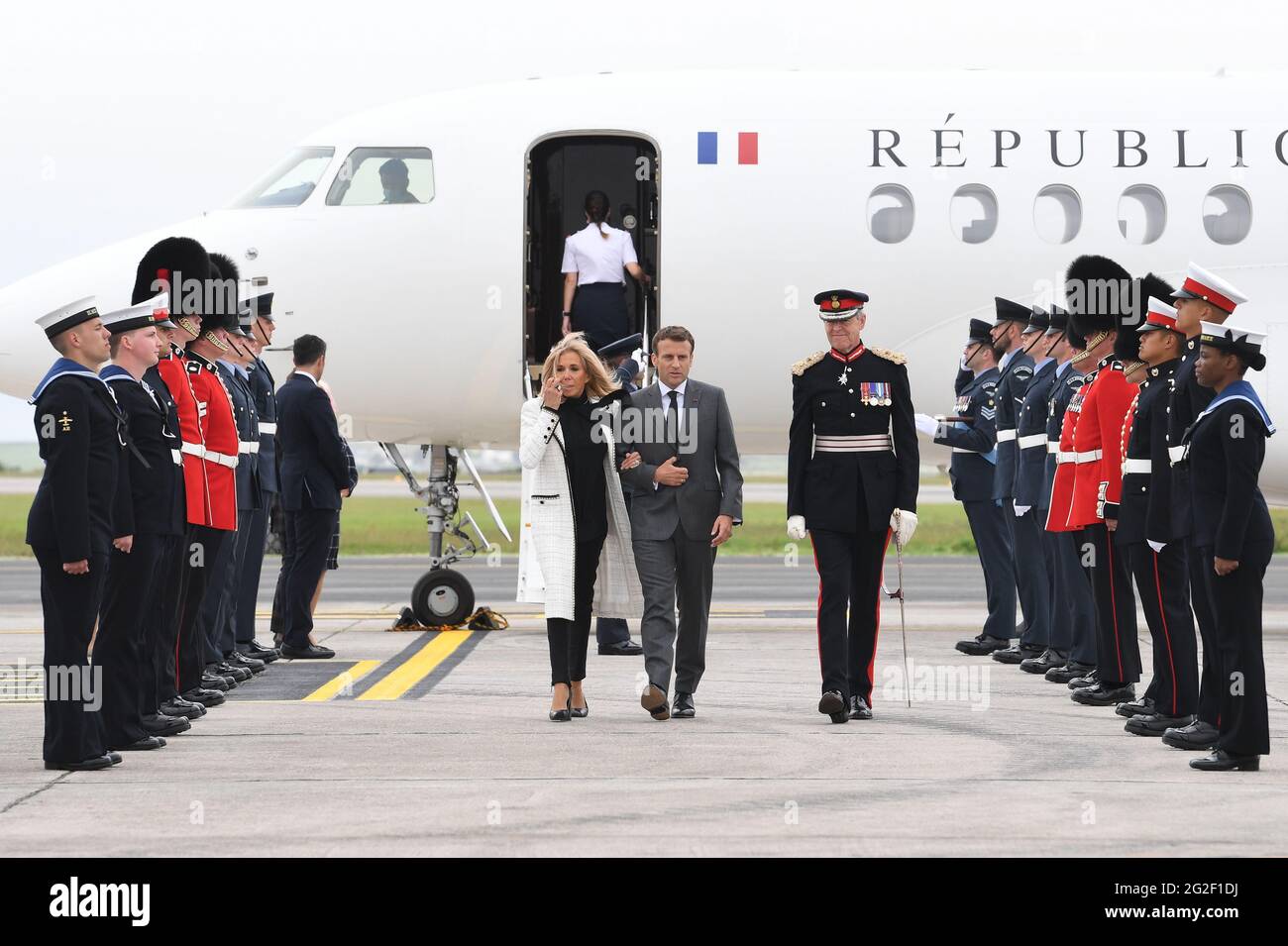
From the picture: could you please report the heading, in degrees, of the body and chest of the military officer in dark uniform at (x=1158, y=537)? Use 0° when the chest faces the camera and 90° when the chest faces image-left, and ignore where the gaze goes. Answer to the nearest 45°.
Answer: approximately 90°

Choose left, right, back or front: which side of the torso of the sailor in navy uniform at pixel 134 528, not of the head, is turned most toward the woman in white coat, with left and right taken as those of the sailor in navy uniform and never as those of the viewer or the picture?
front

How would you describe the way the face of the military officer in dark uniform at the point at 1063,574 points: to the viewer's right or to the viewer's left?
to the viewer's left

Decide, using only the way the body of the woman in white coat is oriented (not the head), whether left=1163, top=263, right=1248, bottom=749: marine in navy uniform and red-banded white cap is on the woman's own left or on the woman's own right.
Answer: on the woman's own left

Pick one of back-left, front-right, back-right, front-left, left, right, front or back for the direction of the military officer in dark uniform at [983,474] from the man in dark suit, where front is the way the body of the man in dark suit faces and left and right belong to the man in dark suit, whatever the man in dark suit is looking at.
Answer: front-right

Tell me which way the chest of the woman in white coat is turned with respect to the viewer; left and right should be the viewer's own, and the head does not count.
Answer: facing the viewer

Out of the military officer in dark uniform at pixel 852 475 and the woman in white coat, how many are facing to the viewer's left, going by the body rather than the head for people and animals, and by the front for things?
0

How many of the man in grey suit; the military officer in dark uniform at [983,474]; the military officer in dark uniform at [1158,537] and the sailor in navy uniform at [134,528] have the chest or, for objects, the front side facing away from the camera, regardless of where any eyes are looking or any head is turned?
0

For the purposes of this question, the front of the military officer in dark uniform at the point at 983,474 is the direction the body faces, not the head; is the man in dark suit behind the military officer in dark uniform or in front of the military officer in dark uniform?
in front

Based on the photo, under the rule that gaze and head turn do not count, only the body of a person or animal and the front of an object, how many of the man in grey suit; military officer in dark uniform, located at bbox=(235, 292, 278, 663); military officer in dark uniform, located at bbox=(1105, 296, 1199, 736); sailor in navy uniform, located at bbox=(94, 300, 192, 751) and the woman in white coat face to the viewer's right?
2

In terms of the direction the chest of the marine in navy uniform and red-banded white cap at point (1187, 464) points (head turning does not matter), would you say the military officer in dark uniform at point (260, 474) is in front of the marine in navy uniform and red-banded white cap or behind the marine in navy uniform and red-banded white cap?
in front

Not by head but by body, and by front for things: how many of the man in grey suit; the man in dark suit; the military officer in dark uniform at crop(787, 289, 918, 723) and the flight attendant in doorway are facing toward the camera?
2

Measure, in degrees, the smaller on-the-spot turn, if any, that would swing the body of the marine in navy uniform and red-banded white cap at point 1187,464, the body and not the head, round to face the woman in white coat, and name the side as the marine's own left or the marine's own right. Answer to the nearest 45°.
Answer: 0° — they already face them

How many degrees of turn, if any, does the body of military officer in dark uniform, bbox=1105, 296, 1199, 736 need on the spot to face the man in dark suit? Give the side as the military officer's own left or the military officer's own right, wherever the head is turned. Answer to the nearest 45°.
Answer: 0° — they already face them

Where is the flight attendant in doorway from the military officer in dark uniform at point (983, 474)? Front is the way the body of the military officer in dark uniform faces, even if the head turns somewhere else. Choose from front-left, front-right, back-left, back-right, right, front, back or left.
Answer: front

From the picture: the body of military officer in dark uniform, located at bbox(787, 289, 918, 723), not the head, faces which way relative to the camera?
toward the camera

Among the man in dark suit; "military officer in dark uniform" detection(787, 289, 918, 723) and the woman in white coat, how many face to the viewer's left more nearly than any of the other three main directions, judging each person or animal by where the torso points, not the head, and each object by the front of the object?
0

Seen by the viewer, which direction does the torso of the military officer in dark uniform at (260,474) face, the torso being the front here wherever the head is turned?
to the viewer's right
